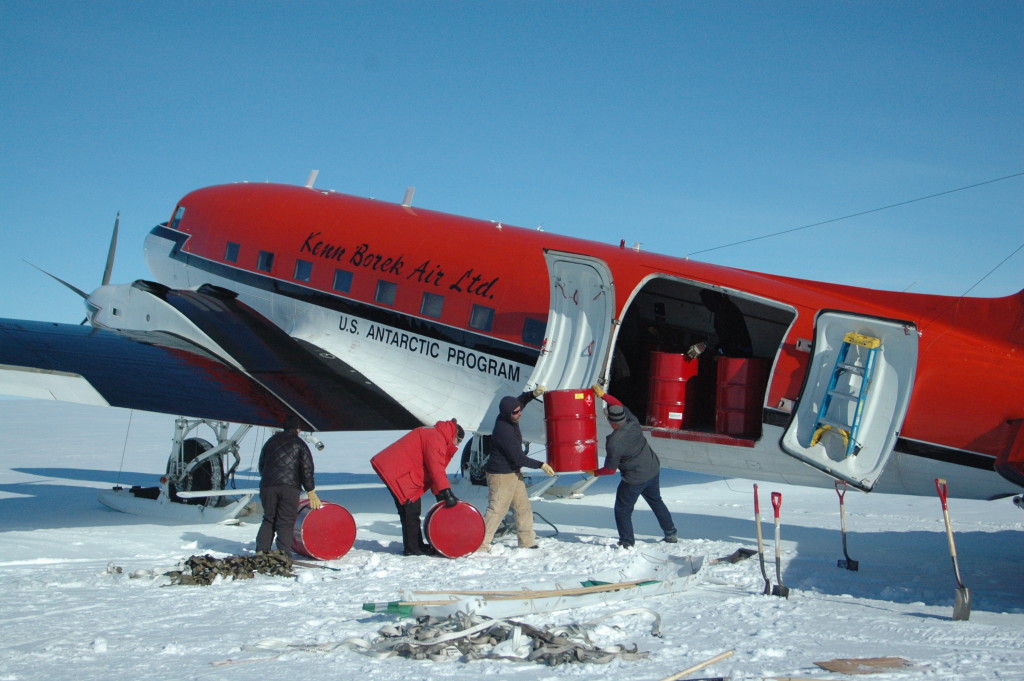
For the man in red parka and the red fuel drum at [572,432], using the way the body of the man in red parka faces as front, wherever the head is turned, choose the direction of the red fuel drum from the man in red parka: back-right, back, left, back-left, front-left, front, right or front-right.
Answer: front

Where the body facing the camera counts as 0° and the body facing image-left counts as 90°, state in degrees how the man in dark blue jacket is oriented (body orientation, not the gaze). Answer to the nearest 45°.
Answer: approximately 270°

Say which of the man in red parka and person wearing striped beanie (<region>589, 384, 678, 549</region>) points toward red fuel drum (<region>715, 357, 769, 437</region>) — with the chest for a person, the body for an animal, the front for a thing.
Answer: the man in red parka

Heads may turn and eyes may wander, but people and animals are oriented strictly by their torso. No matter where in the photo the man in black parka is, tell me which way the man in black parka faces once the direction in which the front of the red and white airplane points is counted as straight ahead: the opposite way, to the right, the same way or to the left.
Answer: to the right

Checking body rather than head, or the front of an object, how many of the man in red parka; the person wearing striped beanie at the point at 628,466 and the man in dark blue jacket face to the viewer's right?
2

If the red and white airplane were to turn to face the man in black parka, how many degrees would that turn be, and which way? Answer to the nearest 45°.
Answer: approximately 90° to its left

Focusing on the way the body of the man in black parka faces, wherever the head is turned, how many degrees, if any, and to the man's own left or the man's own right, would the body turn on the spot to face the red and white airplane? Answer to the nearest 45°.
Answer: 0° — they already face it

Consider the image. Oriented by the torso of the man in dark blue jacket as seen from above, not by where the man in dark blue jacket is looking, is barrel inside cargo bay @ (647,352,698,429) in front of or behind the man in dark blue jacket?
in front

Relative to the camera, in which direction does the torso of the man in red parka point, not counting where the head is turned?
to the viewer's right

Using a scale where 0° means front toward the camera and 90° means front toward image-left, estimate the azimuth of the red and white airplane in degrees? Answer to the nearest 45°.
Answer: approximately 135°

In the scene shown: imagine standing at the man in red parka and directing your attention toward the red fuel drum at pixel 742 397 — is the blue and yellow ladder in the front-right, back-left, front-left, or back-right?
front-right

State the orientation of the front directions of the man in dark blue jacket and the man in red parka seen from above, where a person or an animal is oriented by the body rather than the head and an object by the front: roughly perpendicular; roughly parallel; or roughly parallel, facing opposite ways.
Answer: roughly parallel

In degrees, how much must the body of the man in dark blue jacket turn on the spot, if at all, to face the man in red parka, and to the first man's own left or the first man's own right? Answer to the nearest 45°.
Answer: approximately 180°

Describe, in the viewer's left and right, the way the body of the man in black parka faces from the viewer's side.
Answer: facing away from the viewer and to the right of the viewer

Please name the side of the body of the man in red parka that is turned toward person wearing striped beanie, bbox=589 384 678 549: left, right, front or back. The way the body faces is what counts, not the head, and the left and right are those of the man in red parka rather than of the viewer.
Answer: front
